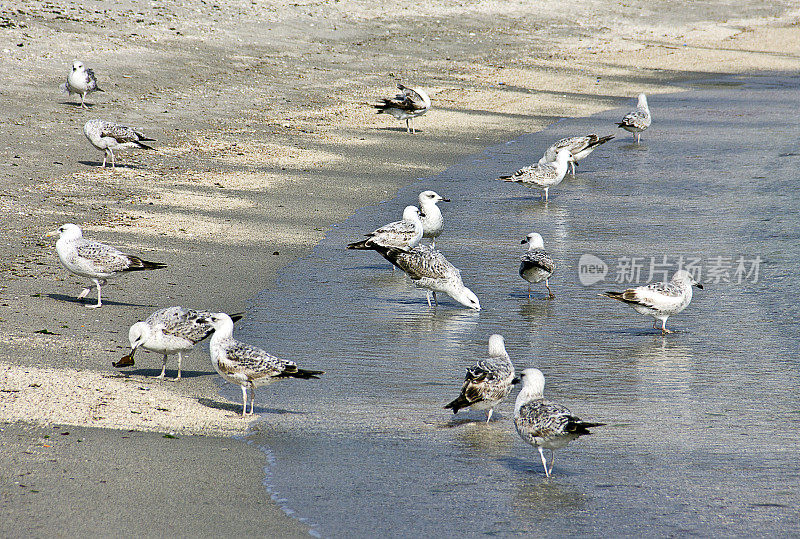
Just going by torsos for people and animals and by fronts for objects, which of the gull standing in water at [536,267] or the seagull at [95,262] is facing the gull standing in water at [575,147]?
the gull standing in water at [536,267]

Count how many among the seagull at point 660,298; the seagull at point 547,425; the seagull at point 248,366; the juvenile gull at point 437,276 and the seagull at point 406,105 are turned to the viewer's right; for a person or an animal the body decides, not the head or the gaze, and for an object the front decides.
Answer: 3

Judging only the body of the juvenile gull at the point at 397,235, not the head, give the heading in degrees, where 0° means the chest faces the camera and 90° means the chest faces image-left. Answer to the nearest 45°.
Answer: approximately 270°

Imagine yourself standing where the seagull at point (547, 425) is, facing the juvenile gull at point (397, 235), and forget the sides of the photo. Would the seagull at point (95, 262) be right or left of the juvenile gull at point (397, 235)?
left

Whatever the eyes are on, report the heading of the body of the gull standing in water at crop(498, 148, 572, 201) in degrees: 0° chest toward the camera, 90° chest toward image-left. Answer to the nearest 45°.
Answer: approximately 270°

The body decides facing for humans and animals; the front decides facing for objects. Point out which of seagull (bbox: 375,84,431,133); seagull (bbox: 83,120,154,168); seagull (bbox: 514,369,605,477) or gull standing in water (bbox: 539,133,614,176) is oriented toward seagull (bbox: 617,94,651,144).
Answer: seagull (bbox: 375,84,431,133)

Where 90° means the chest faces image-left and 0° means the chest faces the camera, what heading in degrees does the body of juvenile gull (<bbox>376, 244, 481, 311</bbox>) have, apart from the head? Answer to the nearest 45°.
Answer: approximately 270°

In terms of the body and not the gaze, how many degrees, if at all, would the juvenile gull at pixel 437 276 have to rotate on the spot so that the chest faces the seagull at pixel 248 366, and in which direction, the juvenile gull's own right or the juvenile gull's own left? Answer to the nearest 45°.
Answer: approximately 135° to the juvenile gull's own right

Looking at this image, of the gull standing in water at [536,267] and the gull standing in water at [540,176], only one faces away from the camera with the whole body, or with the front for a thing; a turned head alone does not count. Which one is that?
the gull standing in water at [536,267]

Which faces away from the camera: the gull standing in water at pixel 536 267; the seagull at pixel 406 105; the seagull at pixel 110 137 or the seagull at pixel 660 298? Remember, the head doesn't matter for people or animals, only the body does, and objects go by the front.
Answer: the gull standing in water

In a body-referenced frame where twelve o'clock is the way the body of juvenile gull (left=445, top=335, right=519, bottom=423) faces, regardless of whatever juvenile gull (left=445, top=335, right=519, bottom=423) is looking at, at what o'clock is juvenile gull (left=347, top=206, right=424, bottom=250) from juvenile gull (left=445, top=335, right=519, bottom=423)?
juvenile gull (left=347, top=206, right=424, bottom=250) is roughly at 10 o'clock from juvenile gull (left=445, top=335, right=519, bottom=423).

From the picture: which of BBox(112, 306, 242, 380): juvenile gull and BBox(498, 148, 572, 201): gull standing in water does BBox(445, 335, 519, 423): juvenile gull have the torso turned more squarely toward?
the gull standing in water
